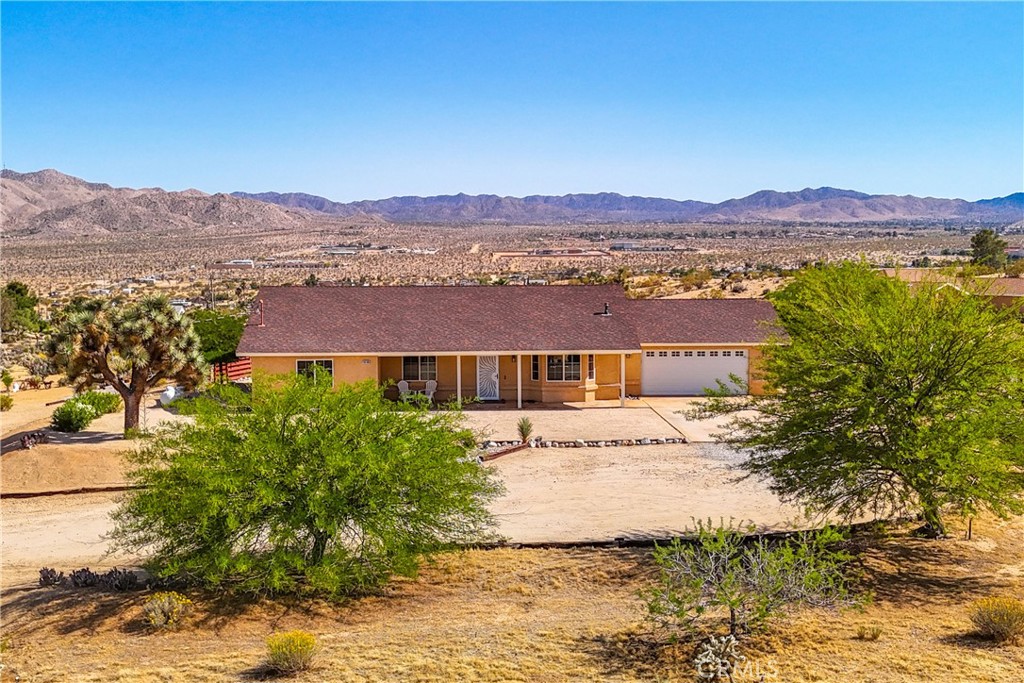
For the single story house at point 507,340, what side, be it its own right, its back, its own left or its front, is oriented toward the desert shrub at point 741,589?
front

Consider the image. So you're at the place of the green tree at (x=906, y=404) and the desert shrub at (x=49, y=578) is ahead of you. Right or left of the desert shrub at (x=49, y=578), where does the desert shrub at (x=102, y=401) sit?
right

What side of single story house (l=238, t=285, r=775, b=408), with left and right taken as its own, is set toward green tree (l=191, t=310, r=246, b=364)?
right

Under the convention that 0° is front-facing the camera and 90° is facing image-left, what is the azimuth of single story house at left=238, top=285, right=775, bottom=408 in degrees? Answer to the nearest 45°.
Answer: approximately 0°

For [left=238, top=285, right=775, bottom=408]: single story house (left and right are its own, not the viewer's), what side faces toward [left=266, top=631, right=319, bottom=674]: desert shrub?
front

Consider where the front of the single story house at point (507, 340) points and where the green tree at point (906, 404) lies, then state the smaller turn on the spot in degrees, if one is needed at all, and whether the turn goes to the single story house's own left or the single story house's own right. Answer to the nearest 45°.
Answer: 0° — it already faces it

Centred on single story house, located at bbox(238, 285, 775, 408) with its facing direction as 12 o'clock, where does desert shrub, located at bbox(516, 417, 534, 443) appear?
The desert shrub is roughly at 12 o'clock from the single story house.

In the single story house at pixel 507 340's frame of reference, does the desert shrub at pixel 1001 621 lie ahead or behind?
ahead

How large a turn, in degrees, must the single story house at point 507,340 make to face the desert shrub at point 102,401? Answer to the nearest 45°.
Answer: approximately 90° to its right

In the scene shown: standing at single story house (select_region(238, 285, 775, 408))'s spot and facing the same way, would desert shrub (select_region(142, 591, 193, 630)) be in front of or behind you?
in front
